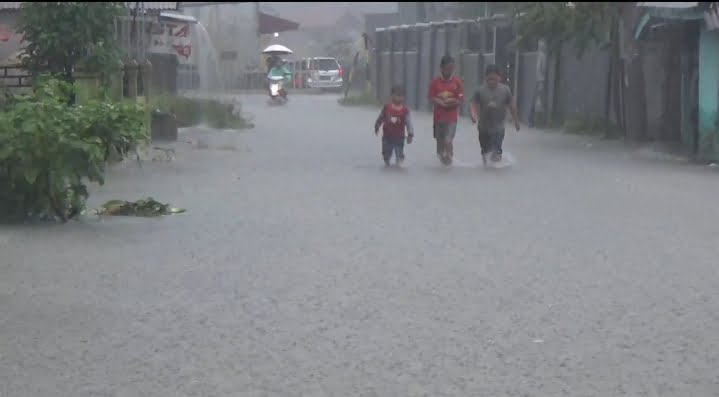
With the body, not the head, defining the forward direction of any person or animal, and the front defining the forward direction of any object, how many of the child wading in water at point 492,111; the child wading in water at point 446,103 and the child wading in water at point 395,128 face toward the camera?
3

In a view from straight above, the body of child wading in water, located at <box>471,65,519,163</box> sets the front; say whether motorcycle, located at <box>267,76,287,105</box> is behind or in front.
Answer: behind

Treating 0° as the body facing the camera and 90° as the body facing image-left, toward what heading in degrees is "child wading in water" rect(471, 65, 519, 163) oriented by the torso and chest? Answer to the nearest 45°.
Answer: approximately 0°

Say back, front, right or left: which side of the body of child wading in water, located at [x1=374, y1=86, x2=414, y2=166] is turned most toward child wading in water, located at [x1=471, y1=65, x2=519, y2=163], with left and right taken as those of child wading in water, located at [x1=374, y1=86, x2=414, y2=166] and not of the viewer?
left

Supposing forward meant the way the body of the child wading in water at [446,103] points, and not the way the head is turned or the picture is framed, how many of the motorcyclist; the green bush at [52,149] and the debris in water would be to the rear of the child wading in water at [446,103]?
1

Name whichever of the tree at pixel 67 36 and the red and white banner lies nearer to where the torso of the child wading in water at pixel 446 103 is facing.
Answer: the tree

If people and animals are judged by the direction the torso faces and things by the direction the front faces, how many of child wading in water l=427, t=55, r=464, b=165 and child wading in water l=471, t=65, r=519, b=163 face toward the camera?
2

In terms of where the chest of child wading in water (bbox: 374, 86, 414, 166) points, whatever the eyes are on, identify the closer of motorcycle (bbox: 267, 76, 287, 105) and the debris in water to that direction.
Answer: the debris in water

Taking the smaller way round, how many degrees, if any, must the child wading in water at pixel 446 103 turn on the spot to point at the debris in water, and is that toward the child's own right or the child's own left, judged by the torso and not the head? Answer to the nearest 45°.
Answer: approximately 45° to the child's own right

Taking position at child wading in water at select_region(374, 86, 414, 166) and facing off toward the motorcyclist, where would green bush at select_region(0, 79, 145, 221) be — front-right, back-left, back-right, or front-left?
back-left

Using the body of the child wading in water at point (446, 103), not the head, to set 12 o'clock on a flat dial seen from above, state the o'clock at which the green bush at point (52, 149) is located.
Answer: The green bush is roughly at 1 o'clock from the child wading in water.

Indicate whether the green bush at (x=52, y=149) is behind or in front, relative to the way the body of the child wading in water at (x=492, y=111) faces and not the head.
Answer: in front

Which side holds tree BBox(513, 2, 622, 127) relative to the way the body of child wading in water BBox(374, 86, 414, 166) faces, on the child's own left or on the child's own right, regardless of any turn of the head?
on the child's own left

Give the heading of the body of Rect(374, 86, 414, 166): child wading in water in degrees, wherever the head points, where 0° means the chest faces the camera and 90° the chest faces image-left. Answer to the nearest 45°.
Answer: approximately 0°

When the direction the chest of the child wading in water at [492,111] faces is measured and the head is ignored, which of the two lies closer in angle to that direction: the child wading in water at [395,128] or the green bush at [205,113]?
the child wading in water

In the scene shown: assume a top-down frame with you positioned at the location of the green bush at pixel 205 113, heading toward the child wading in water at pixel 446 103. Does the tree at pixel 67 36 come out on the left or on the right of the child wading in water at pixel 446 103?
right
